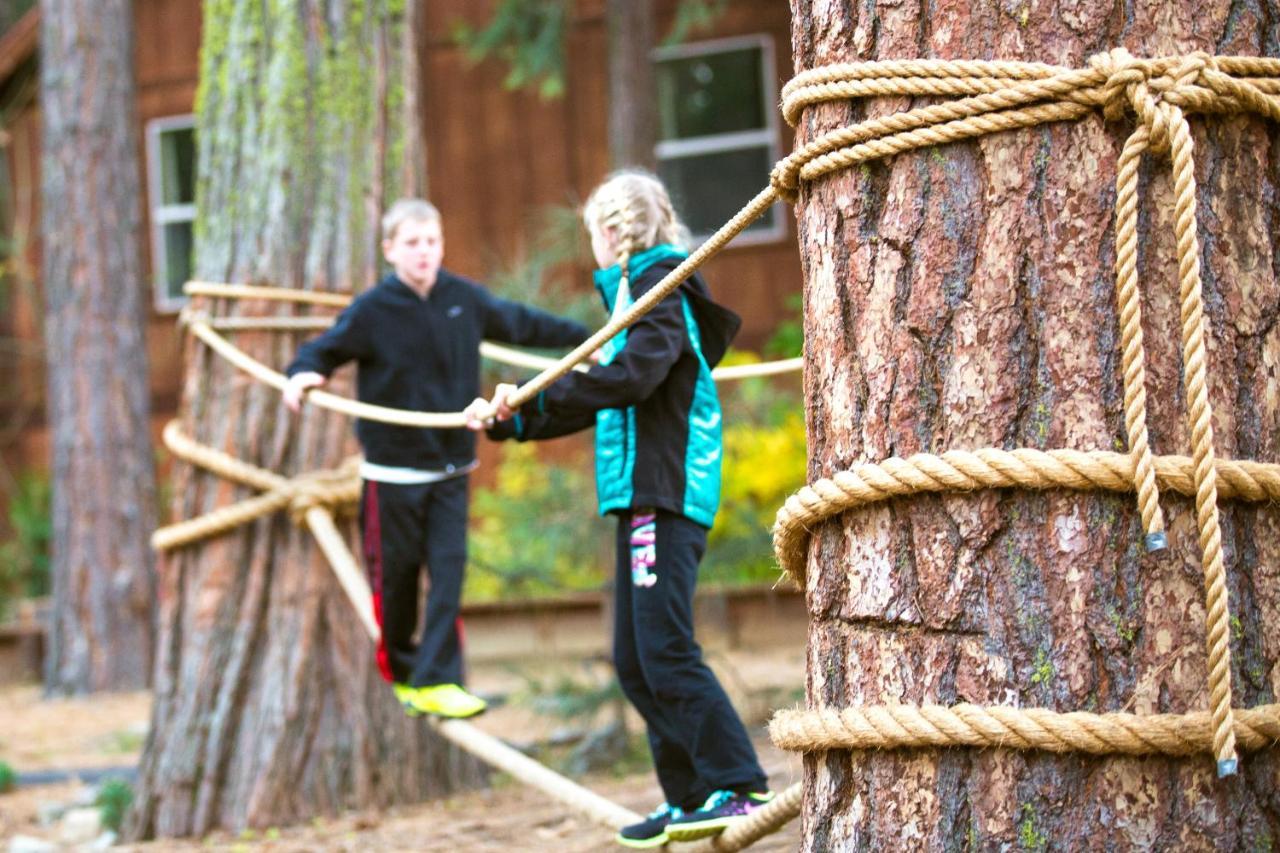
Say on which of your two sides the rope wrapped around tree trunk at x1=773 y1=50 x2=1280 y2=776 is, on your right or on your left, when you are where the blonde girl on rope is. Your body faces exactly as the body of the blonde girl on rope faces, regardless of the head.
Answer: on your left

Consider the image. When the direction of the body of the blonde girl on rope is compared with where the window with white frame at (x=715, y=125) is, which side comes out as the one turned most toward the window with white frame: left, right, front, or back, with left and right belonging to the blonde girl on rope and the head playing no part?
right

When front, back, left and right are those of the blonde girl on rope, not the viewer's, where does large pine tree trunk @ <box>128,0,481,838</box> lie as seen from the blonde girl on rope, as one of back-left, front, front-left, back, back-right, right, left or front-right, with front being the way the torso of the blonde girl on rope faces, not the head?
front-right

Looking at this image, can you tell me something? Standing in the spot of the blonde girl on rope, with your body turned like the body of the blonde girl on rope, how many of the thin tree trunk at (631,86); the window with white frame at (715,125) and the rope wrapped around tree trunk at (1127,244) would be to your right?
2

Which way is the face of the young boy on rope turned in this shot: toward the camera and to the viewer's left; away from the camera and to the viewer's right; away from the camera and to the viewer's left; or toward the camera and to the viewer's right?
toward the camera and to the viewer's right

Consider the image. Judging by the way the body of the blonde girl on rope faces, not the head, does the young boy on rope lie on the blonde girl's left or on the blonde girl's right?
on the blonde girl's right

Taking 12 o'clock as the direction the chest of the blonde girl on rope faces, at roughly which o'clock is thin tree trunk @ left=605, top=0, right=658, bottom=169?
The thin tree trunk is roughly at 3 o'clock from the blonde girl on rope.

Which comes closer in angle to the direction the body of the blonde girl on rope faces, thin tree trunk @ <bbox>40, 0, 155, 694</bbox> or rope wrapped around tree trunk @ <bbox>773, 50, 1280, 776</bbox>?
the thin tree trunk

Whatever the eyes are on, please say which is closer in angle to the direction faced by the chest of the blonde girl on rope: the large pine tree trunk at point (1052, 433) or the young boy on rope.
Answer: the young boy on rope

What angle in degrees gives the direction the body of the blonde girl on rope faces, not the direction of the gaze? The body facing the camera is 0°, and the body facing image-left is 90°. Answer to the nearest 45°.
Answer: approximately 90°

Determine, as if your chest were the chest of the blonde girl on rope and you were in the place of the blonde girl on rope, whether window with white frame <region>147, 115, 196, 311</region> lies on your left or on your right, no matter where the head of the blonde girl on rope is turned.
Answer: on your right

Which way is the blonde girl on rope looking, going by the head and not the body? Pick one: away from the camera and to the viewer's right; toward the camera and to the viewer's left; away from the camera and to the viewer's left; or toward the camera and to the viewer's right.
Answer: away from the camera and to the viewer's left
